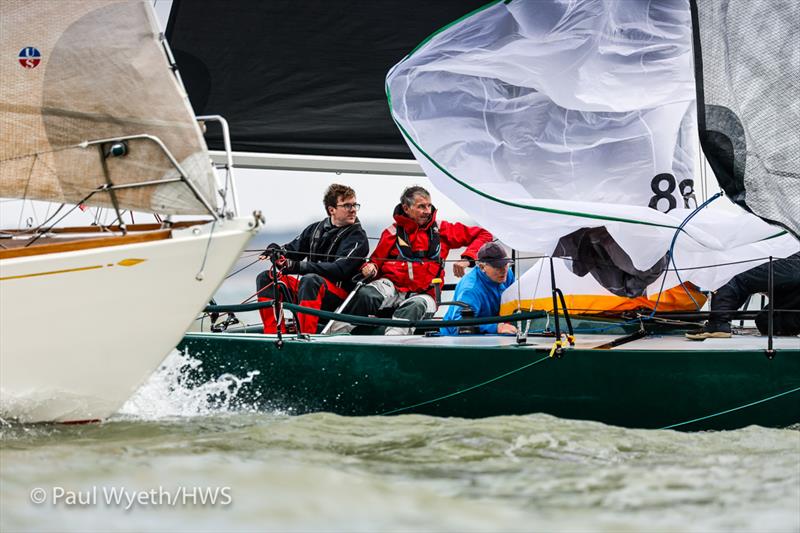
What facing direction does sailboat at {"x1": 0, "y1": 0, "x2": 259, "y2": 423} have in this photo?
to the viewer's right

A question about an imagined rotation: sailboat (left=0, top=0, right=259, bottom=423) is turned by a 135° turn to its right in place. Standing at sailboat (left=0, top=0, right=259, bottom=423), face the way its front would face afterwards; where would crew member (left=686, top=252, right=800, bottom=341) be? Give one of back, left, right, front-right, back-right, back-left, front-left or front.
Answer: back-left

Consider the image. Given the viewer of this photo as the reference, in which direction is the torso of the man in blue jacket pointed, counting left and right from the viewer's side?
facing the viewer and to the right of the viewer

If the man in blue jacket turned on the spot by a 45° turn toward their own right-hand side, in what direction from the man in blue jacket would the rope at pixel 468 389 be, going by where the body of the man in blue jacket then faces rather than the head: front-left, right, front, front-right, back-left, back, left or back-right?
front

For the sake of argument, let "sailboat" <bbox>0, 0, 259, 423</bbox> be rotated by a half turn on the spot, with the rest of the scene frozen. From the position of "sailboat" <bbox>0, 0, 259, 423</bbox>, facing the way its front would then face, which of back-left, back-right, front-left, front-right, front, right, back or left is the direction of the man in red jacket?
back-right

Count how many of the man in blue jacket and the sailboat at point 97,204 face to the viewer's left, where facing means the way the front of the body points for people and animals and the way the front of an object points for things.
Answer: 0

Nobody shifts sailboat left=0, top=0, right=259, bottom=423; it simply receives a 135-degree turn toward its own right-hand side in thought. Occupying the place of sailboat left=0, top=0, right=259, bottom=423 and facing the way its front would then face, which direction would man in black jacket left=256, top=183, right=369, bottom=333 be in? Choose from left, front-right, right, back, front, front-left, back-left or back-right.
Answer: back

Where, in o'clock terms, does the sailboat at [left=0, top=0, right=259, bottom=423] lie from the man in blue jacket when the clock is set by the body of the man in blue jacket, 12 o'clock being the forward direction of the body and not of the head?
The sailboat is roughly at 3 o'clock from the man in blue jacket.

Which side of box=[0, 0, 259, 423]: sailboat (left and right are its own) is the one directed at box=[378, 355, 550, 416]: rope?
front

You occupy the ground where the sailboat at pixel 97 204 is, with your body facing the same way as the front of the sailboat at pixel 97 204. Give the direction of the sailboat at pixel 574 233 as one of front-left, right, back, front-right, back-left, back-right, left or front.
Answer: front
